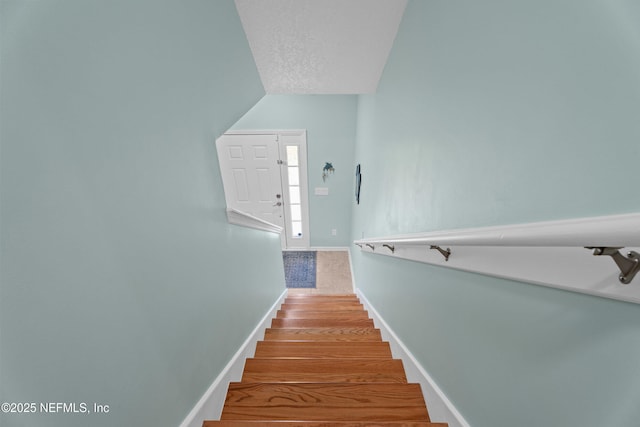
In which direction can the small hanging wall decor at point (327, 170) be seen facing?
toward the camera

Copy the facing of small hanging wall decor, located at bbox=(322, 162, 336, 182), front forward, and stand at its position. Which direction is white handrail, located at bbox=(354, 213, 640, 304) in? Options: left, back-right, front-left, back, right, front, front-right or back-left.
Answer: front

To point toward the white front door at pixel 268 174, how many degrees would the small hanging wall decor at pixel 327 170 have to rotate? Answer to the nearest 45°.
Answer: approximately 90° to its right

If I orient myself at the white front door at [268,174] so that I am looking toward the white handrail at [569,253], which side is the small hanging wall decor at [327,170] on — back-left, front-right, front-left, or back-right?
front-left

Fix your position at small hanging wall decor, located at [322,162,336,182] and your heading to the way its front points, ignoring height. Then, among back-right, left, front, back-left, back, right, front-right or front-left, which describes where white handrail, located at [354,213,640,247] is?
front

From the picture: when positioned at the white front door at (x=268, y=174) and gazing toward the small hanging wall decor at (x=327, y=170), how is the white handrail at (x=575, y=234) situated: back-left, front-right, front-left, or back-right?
front-right

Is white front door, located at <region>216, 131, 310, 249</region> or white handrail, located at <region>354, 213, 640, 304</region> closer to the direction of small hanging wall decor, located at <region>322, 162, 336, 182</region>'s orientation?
the white handrail
